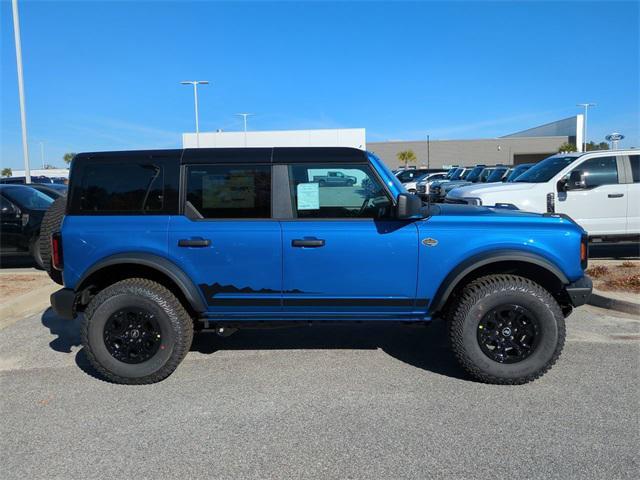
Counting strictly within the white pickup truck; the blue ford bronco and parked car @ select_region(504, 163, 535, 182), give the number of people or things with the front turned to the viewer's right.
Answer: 1

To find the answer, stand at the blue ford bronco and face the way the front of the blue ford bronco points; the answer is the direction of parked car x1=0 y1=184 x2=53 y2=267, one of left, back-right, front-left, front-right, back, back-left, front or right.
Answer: back-left

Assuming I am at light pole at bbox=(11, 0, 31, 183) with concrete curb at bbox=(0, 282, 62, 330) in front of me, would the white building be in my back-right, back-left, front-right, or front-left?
back-left

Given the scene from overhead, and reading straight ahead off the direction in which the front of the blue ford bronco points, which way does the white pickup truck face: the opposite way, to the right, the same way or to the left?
the opposite way

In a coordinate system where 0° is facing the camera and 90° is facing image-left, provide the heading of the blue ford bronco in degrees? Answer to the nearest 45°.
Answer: approximately 270°

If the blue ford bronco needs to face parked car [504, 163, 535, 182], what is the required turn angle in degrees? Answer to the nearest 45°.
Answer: approximately 45° to its left

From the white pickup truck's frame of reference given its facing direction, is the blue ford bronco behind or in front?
in front

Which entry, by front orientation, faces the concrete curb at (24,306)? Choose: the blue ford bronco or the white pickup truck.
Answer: the white pickup truck

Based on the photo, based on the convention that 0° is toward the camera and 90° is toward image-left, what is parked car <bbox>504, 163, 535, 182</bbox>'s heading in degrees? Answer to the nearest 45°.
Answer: approximately 45°

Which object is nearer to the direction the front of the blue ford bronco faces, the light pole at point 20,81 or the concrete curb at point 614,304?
the concrete curb

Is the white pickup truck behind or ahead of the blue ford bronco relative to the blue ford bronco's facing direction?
ahead

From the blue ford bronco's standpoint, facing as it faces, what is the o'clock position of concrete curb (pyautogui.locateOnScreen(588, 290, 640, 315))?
The concrete curb is roughly at 11 o'clock from the blue ford bronco.

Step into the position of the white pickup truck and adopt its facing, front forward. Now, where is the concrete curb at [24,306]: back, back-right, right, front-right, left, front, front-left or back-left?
front

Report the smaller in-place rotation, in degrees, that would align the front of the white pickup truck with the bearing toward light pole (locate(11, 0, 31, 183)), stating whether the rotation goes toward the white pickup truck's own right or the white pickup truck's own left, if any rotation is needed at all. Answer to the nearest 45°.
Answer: approximately 45° to the white pickup truck's own right

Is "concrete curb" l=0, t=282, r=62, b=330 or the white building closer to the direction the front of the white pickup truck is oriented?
the concrete curb

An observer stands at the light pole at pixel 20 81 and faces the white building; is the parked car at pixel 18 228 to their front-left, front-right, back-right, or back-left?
back-right
